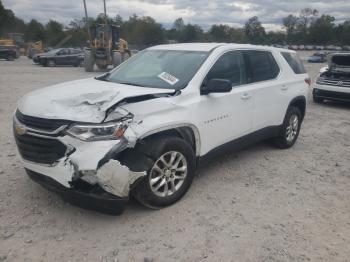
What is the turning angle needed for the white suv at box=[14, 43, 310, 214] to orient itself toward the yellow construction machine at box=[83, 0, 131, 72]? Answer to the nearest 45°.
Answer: approximately 135° to its right

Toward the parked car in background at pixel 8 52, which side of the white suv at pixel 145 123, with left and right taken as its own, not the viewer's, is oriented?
right

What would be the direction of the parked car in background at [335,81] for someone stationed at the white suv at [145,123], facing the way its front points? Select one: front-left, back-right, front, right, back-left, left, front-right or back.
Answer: back

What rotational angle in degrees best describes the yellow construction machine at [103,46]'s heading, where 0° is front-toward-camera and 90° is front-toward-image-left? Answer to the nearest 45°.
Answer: approximately 45°

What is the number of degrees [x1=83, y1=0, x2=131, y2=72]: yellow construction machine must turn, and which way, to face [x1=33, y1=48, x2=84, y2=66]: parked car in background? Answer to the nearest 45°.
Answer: approximately 90° to its right

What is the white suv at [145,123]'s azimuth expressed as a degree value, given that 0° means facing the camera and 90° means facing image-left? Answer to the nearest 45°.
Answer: approximately 45°

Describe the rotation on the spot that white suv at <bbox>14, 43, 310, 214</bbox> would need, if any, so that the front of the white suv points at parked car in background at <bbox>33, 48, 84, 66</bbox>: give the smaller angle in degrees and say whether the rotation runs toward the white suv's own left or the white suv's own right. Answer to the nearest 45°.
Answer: approximately 135° to the white suv's own right
